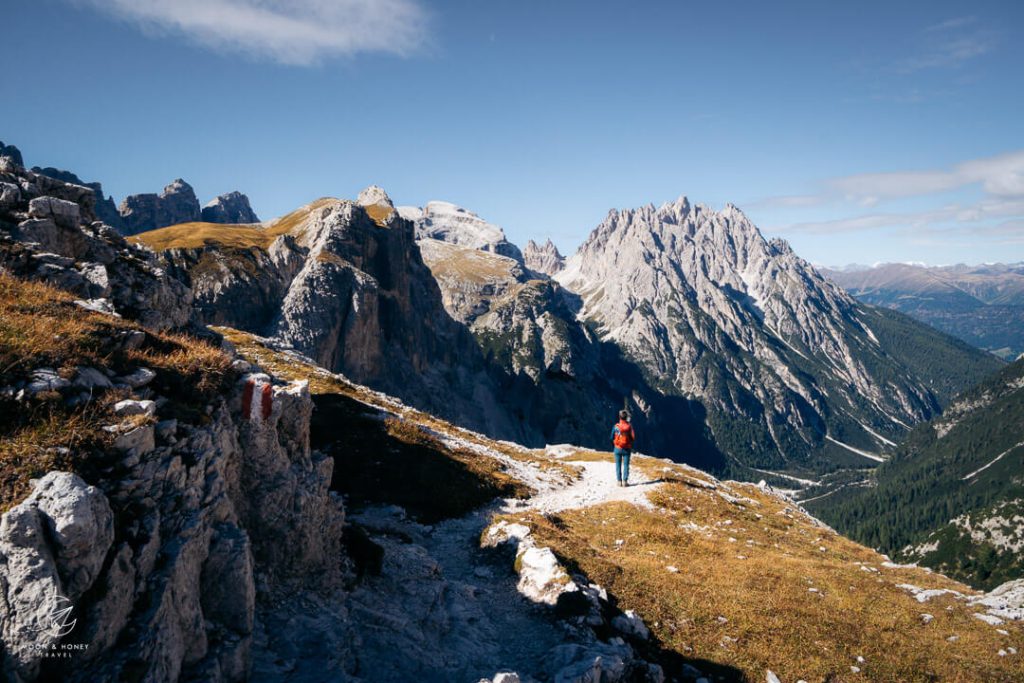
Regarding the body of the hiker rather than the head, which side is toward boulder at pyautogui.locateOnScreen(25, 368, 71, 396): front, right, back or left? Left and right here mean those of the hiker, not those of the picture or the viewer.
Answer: back

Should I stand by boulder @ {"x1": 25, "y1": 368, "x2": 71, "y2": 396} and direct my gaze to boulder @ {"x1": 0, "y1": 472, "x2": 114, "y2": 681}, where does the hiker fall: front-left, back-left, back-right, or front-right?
back-left

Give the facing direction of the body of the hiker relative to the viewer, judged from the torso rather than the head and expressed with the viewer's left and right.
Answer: facing away from the viewer

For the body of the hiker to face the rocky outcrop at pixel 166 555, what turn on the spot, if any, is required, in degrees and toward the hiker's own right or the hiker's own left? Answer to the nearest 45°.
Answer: approximately 180°

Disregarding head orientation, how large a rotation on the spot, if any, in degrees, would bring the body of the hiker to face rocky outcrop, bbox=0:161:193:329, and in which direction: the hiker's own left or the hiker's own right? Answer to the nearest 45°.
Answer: approximately 135° to the hiker's own left

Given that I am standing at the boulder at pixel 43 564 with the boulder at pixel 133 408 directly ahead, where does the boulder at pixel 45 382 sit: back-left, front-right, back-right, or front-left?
front-left

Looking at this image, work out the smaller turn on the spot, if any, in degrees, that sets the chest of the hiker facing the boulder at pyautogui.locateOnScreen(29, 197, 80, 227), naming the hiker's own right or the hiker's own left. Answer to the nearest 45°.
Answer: approximately 135° to the hiker's own left

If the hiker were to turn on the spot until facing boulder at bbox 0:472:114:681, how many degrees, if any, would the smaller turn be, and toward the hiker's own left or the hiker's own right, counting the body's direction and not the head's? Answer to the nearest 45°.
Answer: approximately 180°

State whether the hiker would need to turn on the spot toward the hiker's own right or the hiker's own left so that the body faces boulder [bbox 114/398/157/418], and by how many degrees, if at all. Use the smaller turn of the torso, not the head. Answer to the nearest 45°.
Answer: approximately 180°

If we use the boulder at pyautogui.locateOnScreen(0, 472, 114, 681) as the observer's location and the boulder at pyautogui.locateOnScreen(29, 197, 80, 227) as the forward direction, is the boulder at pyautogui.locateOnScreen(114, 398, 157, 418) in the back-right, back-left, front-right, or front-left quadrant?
front-right
